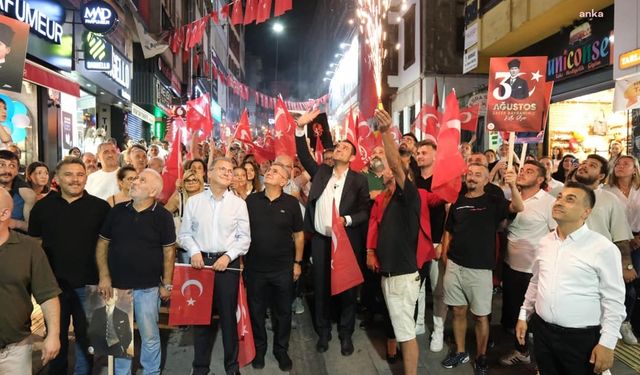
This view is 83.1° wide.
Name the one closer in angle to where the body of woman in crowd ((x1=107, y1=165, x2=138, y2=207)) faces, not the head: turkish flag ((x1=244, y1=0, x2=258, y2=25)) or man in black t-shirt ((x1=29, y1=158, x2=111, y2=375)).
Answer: the man in black t-shirt

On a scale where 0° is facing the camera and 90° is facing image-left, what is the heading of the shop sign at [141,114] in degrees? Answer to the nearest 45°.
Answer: approximately 315°

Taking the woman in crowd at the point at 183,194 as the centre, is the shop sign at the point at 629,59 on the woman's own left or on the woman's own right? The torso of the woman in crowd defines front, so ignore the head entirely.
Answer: on the woman's own left

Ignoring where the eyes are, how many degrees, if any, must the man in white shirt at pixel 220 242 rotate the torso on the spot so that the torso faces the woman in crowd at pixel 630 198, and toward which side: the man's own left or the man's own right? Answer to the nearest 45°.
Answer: approximately 90° to the man's own left

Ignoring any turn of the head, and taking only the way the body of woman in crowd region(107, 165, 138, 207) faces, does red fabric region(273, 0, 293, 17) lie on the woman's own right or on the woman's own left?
on the woman's own left

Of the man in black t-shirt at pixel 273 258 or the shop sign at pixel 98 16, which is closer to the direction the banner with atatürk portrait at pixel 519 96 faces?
the man in black t-shirt
